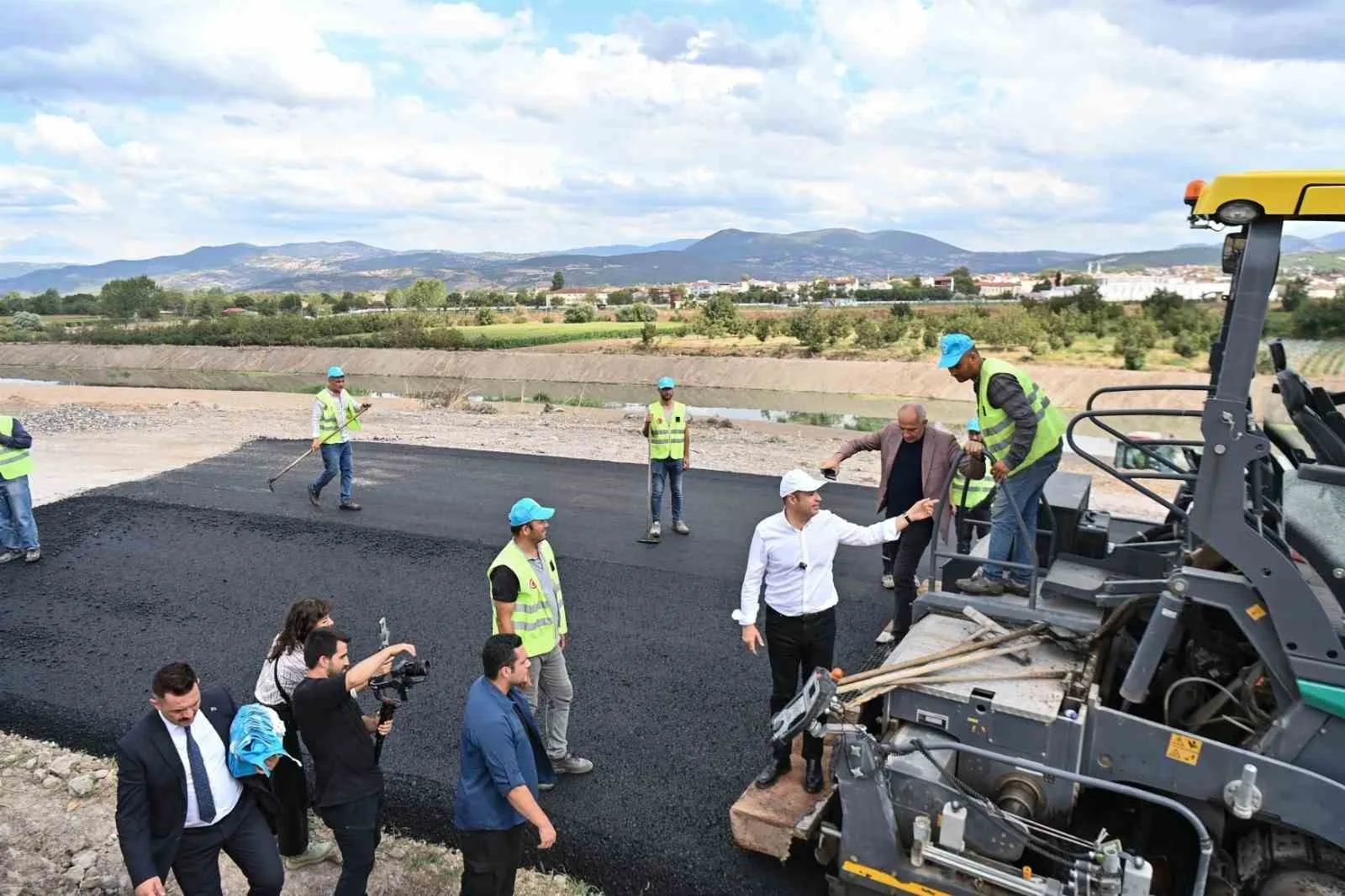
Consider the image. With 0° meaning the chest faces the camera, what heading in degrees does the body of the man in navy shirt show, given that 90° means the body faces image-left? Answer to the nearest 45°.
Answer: approximately 270°

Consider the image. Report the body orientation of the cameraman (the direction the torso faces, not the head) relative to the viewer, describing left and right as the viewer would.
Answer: facing to the right of the viewer

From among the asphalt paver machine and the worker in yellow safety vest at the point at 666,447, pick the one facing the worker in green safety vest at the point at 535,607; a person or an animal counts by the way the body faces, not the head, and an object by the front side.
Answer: the worker in yellow safety vest

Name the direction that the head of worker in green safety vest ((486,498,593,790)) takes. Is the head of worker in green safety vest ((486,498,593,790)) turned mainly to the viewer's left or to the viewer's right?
to the viewer's right

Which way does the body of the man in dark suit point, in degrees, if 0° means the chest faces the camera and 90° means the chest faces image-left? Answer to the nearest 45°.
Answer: approximately 315°

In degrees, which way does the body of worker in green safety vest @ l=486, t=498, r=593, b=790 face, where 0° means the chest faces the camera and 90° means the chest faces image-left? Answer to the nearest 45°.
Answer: approximately 315°

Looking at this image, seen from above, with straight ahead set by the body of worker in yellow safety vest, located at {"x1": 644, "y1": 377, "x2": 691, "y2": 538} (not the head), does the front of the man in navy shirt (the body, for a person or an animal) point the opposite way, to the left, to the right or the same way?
to the left

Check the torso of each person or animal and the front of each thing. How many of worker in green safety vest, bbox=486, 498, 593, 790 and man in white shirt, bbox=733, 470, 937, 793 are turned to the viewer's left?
0

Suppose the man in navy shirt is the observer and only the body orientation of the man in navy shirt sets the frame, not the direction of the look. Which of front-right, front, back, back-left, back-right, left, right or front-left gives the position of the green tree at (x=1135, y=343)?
front-left

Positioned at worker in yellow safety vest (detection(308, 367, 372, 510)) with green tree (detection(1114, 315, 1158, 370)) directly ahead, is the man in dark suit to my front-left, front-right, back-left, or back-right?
back-right

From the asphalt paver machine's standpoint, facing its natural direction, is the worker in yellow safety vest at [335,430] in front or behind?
behind

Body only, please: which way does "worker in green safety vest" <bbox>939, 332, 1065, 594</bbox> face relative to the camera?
to the viewer's left

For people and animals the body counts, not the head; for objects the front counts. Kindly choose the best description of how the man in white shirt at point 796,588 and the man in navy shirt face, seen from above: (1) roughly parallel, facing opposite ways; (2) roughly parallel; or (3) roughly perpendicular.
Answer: roughly perpendicular

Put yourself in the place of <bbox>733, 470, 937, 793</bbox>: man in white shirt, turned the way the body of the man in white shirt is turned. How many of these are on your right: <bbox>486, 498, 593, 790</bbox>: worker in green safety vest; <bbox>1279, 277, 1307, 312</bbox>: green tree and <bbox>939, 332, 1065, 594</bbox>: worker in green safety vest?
1

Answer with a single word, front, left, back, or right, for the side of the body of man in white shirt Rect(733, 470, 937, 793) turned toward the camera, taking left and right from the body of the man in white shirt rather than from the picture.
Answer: front
